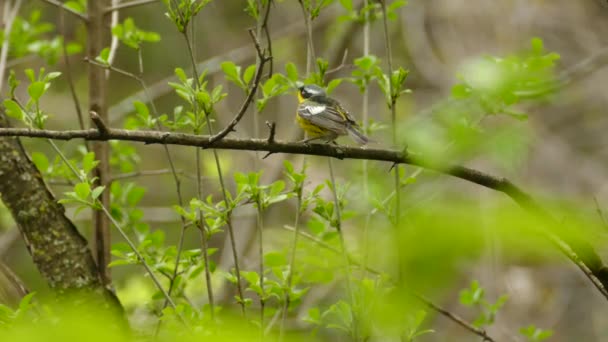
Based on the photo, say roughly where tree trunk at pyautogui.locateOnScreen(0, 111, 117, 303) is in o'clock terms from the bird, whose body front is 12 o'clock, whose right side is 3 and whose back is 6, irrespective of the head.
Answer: The tree trunk is roughly at 11 o'clock from the bird.

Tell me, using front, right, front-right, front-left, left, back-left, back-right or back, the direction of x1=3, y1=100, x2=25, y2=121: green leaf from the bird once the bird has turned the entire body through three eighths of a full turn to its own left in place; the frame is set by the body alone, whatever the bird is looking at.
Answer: right

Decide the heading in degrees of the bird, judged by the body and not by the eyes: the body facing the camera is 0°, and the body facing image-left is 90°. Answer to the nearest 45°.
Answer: approximately 90°

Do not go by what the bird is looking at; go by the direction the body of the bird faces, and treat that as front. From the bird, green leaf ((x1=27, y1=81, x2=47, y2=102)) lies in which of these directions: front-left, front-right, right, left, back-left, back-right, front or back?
front-left

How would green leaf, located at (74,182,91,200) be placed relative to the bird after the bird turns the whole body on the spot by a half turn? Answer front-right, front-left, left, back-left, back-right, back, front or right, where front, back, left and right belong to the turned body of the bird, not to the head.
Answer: back-right
